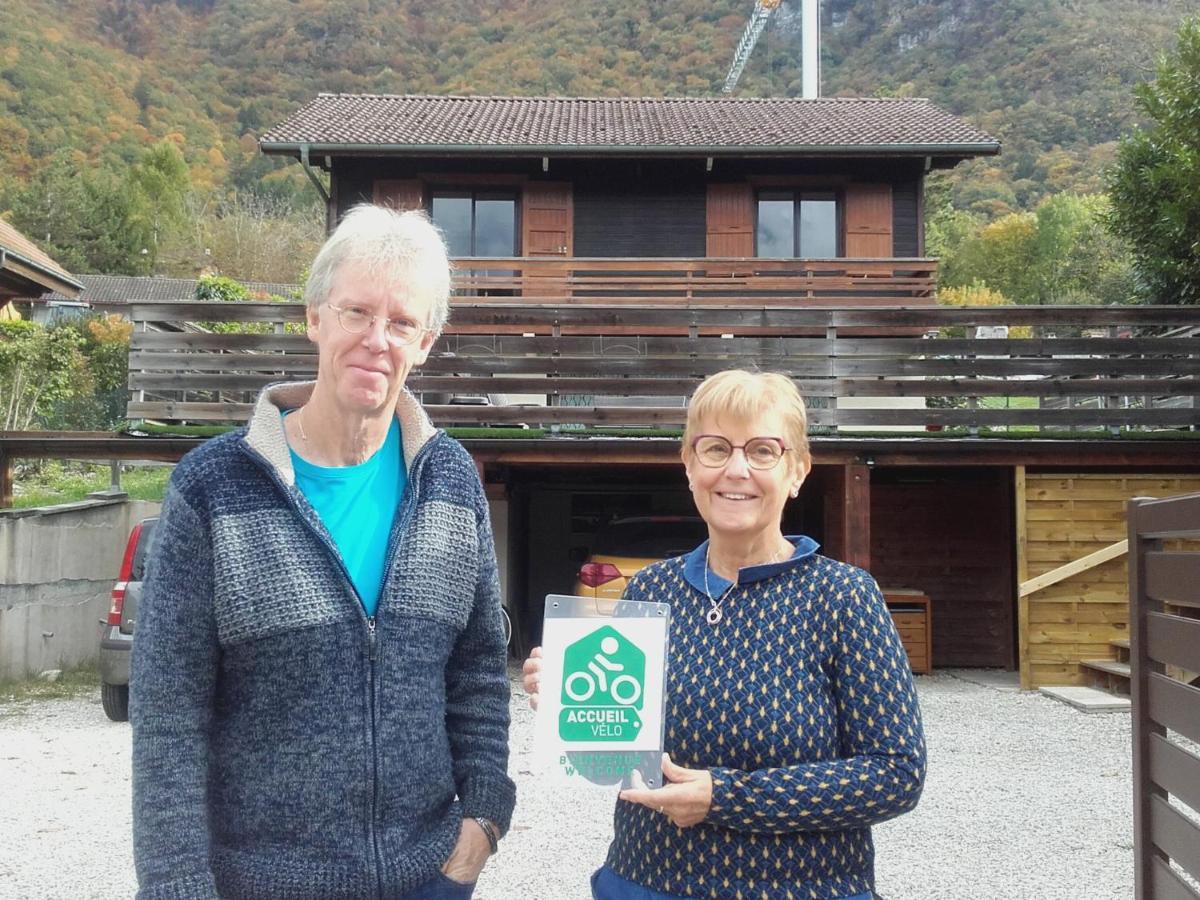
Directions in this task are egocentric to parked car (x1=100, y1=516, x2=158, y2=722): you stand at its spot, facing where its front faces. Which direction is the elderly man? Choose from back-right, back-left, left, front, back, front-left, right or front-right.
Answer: back

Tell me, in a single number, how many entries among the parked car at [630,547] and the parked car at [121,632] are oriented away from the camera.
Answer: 2

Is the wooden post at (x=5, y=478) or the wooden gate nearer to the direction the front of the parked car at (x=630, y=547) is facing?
the wooden post

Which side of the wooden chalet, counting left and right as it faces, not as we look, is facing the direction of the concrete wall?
right

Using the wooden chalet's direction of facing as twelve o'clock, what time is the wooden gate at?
The wooden gate is roughly at 12 o'clock from the wooden chalet.

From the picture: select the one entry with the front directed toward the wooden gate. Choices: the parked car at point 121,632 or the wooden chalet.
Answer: the wooden chalet

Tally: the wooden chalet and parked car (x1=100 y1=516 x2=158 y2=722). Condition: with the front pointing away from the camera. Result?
1

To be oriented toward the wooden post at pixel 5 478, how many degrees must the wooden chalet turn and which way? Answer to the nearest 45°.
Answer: approximately 90° to its right

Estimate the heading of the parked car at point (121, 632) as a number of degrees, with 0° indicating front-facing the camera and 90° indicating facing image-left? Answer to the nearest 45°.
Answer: approximately 180°

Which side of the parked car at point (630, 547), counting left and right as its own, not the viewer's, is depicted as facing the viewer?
back

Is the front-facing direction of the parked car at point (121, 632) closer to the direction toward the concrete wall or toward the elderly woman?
the concrete wall

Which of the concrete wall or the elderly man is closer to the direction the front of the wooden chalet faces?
the elderly man
